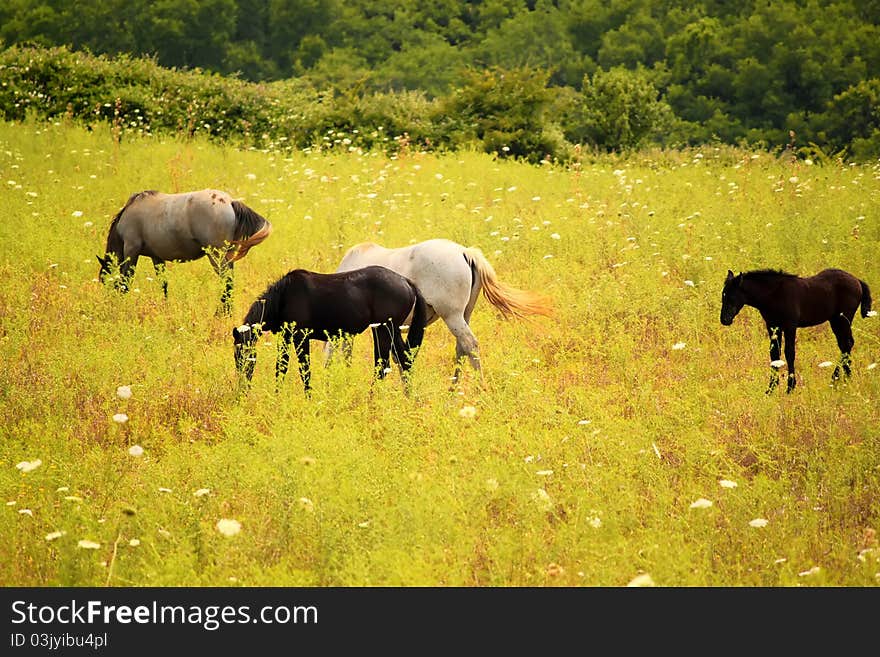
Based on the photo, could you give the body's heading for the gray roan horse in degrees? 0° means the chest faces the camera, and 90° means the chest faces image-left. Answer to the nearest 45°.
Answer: approximately 90°

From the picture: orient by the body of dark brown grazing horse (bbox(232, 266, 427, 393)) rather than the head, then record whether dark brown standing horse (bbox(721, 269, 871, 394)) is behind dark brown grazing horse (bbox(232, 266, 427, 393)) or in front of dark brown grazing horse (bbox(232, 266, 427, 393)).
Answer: behind

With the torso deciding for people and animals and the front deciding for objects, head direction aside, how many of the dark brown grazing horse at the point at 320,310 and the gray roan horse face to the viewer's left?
2

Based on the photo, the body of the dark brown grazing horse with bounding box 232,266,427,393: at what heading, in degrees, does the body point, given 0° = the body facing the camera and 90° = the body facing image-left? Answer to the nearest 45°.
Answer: approximately 90°

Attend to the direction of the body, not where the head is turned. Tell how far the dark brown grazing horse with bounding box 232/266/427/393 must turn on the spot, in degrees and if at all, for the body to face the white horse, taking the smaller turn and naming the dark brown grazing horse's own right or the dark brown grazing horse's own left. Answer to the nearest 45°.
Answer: approximately 135° to the dark brown grazing horse's own right

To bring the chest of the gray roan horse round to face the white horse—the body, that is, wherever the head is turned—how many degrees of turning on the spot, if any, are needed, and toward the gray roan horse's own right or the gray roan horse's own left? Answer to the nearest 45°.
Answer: approximately 135° to the gray roan horse's own left

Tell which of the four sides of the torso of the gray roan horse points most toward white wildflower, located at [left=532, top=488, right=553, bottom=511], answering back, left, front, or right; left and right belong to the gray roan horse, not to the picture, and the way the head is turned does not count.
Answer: left

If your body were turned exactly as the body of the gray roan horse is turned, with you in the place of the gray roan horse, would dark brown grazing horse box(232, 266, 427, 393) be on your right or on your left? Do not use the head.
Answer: on your left
